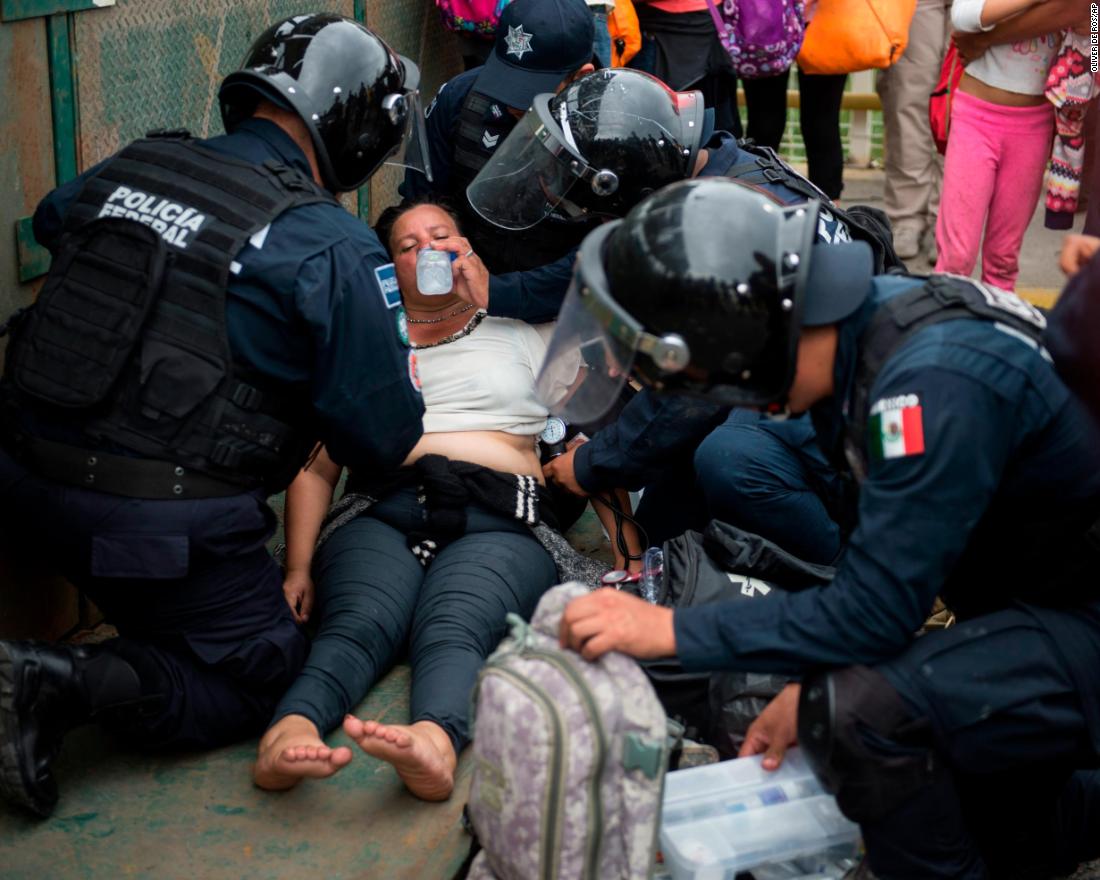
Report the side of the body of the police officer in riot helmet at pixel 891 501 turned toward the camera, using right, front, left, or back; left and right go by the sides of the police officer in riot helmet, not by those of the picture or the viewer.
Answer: left

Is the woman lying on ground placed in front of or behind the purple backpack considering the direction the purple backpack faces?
in front

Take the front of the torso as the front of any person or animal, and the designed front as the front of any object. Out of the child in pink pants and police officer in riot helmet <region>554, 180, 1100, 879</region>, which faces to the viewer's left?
the police officer in riot helmet

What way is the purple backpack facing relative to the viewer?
toward the camera

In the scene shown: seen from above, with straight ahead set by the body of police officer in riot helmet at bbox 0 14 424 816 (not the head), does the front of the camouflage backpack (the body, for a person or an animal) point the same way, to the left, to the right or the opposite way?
the opposite way

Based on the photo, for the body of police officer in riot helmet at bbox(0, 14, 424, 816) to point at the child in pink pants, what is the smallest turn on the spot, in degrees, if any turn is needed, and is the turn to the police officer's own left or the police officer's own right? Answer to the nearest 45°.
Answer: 0° — they already face them

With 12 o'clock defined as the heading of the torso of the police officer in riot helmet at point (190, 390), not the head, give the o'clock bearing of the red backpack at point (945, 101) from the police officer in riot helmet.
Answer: The red backpack is roughly at 12 o'clock from the police officer in riot helmet.

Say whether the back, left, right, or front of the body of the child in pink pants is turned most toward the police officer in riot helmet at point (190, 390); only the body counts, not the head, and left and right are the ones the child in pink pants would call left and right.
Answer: front

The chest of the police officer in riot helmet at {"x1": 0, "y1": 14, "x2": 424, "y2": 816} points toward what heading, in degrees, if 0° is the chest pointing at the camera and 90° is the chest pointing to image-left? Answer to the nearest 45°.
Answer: approximately 225°

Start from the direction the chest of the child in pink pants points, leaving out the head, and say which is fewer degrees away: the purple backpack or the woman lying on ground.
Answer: the woman lying on ground

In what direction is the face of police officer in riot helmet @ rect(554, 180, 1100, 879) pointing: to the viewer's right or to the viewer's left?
to the viewer's left

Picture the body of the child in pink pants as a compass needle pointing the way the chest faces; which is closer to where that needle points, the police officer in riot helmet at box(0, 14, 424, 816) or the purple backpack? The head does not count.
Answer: the police officer in riot helmet

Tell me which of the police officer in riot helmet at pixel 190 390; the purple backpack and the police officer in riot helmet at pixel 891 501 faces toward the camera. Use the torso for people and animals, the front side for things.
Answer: the purple backpack

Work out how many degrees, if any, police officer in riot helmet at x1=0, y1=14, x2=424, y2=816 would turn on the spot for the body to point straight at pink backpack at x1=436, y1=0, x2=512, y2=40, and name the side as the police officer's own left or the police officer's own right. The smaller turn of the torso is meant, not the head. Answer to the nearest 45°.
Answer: approximately 45° to the police officer's own left

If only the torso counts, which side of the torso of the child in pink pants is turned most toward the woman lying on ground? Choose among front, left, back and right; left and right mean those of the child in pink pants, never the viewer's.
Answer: front

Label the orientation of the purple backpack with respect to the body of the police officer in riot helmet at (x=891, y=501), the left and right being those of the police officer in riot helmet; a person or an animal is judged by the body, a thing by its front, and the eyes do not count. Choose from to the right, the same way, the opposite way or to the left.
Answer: to the left

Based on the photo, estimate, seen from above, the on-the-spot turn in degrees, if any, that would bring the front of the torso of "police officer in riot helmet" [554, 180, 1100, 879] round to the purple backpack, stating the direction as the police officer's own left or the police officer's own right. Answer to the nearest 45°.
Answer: approximately 90° to the police officer's own right

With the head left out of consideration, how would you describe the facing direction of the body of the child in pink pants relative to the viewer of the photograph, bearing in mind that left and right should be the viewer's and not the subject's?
facing the viewer

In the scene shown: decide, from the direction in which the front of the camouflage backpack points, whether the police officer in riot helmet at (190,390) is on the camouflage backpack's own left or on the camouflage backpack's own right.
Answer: on the camouflage backpack's own right
